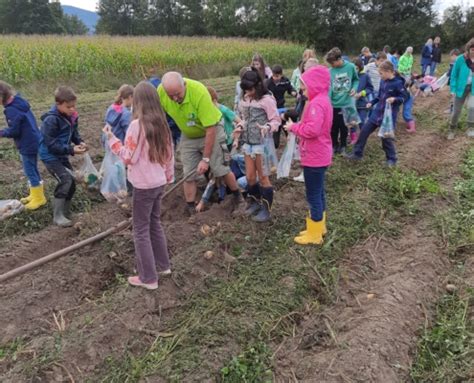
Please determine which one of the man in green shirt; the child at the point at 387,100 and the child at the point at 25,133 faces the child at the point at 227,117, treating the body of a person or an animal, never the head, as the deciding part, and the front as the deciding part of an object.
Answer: the child at the point at 387,100

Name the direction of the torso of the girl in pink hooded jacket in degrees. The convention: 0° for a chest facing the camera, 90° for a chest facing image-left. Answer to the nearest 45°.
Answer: approximately 90°

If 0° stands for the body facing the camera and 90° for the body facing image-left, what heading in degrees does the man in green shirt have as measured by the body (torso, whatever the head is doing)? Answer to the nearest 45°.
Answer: approximately 0°

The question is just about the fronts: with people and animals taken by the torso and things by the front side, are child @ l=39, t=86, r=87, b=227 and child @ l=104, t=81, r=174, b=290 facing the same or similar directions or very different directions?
very different directions

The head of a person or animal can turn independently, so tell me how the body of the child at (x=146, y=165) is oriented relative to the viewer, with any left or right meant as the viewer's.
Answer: facing away from the viewer and to the left of the viewer

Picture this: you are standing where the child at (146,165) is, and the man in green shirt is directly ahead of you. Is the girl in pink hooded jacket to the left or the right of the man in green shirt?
right

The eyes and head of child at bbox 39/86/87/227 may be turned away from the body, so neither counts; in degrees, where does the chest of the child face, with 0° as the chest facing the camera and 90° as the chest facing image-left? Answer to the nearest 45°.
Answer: approximately 315°

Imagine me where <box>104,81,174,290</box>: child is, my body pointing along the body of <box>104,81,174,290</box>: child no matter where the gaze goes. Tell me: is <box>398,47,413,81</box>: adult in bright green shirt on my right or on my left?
on my right

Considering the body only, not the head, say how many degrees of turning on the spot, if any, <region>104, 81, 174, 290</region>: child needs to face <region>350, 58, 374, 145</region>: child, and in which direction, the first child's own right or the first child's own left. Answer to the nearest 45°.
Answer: approximately 90° to the first child's own right
